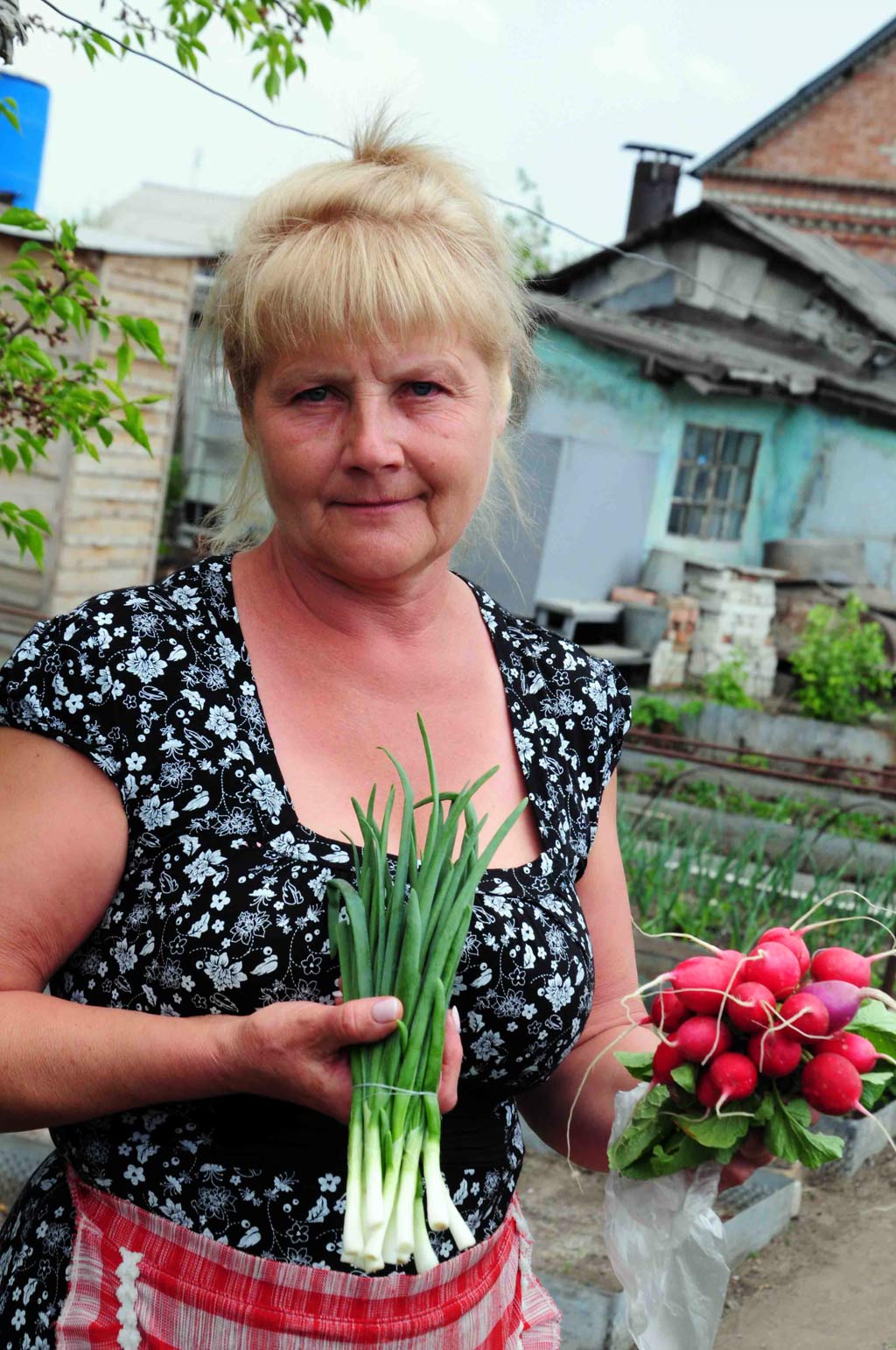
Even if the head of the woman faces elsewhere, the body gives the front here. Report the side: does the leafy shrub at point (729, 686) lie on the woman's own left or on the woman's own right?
on the woman's own left

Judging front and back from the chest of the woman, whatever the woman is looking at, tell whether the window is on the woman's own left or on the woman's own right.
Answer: on the woman's own left

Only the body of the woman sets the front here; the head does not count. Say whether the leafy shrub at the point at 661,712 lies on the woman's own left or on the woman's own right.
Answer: on the woman's own left

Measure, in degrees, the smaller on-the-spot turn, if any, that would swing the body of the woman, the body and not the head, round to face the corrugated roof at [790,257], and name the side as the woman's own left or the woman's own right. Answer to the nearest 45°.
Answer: approximately 135° to the woman's own left

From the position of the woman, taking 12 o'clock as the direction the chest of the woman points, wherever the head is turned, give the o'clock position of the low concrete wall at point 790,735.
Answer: The low concrete wall is roughly at 8 o'clock from the woman.

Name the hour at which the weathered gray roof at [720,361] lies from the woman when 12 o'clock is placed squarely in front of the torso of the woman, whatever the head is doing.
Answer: The weathered gray roof is roughly at 8 o'clock from the woman.

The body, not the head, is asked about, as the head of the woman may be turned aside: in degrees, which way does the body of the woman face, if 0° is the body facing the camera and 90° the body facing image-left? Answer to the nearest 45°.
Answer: approximately 315°

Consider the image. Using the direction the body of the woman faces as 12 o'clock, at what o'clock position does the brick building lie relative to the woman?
The brick building is roughly at 8 o'clock from the woman.
